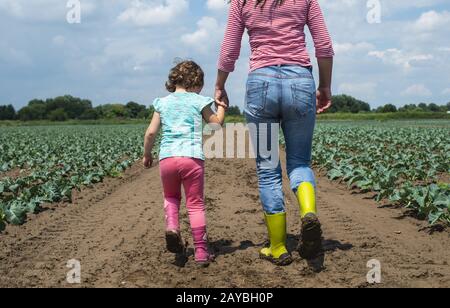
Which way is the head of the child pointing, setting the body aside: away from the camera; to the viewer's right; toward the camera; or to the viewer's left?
away from the camera

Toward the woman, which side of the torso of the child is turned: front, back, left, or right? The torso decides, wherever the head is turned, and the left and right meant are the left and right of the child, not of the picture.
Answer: right

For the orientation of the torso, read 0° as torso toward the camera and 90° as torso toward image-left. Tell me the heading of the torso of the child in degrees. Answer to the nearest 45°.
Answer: approximately 180°
